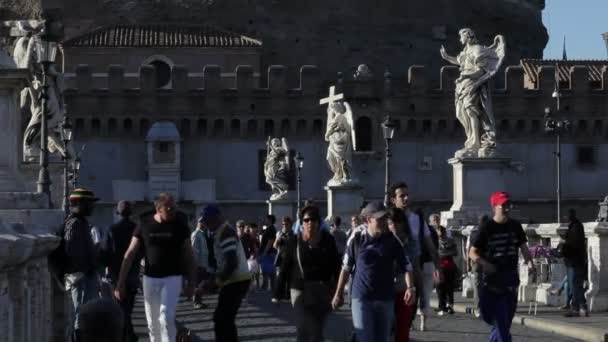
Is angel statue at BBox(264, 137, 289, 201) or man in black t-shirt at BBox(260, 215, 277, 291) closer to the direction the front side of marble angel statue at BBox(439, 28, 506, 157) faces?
the man in black t-shirt

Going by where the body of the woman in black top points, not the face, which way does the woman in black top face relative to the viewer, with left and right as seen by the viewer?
facing the viewer

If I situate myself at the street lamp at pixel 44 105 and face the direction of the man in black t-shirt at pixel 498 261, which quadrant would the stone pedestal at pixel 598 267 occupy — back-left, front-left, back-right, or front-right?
front-left

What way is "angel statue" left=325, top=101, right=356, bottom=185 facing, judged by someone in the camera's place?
facing the viewer and to the left of the viewer

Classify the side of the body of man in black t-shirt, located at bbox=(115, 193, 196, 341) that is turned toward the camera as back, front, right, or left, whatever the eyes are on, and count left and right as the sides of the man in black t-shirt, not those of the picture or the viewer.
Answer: front

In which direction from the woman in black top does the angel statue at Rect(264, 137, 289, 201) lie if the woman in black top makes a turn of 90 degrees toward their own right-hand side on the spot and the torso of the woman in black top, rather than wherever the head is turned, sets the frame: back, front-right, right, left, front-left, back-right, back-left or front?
right

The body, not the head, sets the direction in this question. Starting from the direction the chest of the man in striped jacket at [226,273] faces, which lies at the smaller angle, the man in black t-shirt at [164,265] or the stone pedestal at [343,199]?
the man in black t-shirt

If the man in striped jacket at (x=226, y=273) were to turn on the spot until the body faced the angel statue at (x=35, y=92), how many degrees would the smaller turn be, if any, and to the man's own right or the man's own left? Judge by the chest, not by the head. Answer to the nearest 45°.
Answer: approximately 90° to the man's own right
